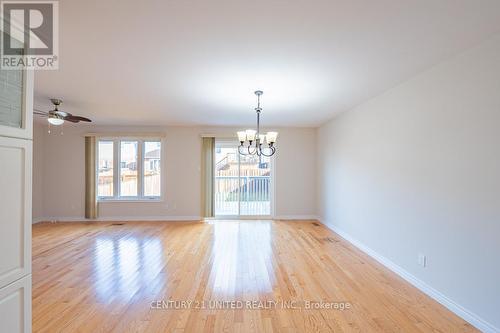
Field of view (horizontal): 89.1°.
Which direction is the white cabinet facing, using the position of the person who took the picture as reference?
facing the viewer and to the right of the viewer

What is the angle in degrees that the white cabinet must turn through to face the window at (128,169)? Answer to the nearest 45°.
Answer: approximately 90° to its left

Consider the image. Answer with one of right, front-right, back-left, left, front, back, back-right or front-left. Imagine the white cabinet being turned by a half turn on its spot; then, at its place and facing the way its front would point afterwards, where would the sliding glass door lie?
right
